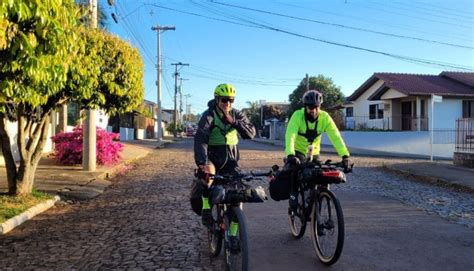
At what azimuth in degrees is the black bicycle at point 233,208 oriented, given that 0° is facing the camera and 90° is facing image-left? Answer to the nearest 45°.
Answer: approximately 315°

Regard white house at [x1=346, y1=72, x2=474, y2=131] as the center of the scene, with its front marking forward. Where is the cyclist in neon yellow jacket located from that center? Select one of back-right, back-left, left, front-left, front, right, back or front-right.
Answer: front-left

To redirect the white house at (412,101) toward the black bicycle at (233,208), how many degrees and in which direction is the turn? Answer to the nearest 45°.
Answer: approximately 45° to its left

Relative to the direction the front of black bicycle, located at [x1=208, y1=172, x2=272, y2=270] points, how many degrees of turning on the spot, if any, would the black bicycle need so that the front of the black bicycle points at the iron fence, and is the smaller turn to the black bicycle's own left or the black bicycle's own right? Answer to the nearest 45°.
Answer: approximately 90° to the black bicycle's own left

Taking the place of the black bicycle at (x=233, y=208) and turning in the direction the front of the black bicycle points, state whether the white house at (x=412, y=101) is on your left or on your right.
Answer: on your left

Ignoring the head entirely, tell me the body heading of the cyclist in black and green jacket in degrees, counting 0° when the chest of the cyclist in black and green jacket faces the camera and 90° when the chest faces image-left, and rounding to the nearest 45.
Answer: approximately 315°

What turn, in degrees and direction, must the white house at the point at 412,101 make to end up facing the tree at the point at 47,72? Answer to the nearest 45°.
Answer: approximately 45° to its left

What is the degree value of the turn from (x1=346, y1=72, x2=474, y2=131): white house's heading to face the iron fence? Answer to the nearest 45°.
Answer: approximately 45° to its left

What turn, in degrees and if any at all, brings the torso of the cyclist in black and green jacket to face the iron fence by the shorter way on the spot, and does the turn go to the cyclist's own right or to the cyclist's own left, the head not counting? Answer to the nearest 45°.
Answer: approximately 90° to the cyclist's own left

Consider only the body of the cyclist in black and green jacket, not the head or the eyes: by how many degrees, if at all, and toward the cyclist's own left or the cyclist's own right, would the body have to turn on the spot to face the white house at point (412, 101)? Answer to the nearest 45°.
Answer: approximately 90° to the cyclist's own left
